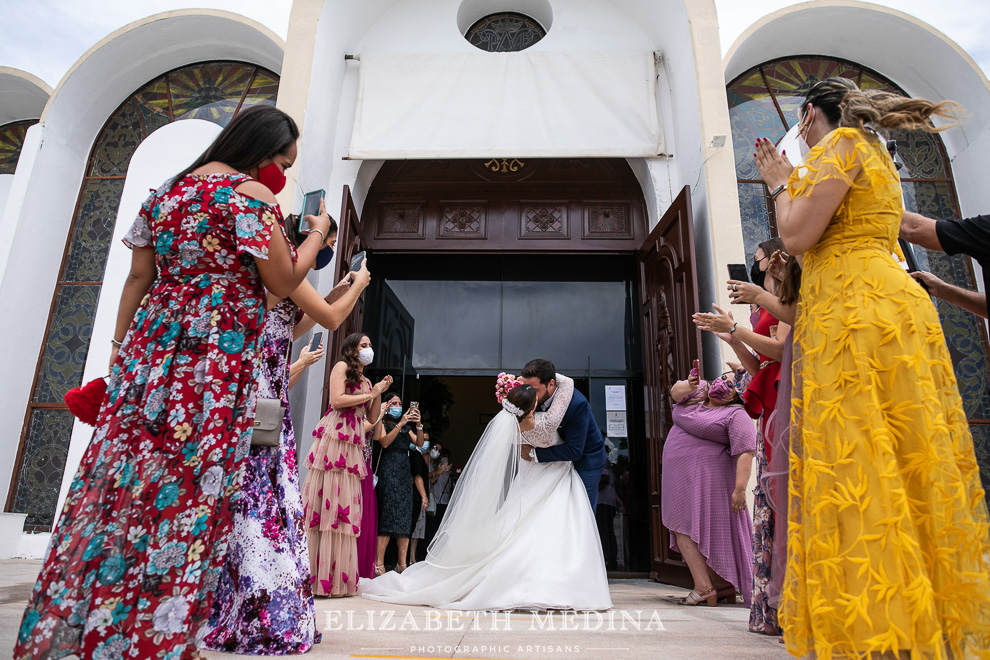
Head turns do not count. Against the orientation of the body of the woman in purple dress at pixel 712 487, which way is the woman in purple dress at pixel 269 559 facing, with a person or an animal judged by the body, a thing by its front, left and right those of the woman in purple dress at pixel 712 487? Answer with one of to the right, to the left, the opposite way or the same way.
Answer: the opposite way

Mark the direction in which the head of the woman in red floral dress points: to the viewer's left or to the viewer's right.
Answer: to the viewer's right

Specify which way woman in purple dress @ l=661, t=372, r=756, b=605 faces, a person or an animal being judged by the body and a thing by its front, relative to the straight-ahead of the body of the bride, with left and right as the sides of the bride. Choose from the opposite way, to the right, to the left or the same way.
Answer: the opposite way

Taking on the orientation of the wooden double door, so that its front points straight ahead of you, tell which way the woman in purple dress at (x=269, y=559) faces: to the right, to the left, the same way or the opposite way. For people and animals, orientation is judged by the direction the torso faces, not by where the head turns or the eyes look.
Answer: to the left

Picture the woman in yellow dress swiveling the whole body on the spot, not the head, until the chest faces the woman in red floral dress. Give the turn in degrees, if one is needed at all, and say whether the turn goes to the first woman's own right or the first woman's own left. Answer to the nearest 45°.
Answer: approximately 90° to the first woman's own left

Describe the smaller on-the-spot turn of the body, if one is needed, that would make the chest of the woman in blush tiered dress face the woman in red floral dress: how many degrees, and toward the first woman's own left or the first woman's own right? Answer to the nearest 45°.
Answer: approximately 45° to the first woman's own right

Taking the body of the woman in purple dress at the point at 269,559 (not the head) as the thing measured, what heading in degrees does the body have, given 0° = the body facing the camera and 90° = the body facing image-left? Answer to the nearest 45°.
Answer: approximately 270°
